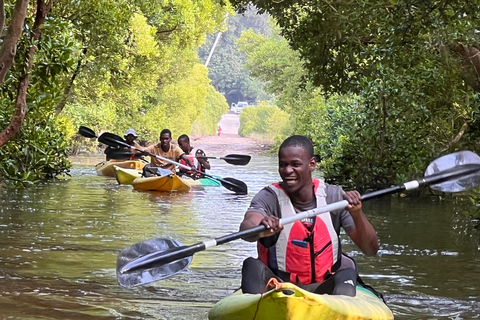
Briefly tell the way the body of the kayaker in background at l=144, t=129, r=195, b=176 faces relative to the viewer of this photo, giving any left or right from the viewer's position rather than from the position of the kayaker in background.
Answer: facing the viewer

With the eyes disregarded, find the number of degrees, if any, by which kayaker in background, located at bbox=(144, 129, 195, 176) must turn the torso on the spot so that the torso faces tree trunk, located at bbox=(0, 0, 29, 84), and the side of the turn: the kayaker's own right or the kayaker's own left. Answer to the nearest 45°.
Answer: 0° — they already face it

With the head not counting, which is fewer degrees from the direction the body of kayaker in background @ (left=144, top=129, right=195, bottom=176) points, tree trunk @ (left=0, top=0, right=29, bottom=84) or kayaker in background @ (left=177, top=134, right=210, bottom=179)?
the tree trunk

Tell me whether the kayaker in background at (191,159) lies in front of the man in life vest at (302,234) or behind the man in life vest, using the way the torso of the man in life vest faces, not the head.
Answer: behind

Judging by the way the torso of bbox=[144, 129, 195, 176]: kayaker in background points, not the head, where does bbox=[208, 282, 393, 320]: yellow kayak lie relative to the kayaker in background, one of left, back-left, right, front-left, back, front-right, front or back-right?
front

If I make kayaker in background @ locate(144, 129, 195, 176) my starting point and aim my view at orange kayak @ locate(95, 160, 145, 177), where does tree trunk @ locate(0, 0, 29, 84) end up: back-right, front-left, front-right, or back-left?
back-left

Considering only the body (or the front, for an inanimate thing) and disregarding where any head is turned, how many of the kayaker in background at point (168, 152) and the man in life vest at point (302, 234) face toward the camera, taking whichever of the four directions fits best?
2

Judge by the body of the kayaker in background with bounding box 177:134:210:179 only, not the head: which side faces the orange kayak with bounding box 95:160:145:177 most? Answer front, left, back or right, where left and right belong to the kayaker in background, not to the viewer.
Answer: right

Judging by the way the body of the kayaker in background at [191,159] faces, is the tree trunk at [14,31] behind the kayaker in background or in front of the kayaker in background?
in front
